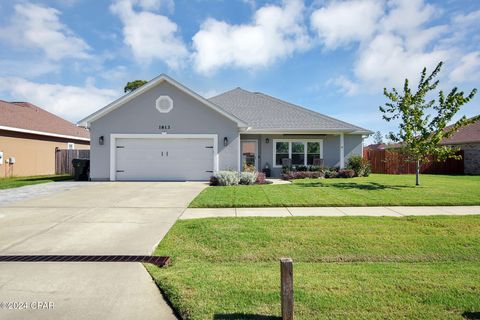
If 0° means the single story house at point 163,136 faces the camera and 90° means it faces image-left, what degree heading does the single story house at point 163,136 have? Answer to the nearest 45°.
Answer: approximately 0°

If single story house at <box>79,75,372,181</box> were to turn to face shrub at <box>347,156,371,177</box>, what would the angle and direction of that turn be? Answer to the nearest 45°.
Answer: approximately 90° to its left

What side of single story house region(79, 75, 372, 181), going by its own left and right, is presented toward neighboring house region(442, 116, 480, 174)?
left

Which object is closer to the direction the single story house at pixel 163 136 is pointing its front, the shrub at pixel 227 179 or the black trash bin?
the shrub

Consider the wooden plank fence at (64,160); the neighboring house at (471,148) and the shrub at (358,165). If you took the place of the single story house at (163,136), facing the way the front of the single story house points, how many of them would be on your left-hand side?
2

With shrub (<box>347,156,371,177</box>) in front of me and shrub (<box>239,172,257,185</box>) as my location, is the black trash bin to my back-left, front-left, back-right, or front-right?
back-left

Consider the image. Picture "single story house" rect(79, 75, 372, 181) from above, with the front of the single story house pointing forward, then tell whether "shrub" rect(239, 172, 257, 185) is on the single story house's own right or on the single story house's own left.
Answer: on the single story house's own left

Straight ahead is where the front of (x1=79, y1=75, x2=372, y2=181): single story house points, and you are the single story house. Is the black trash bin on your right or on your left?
on your right
